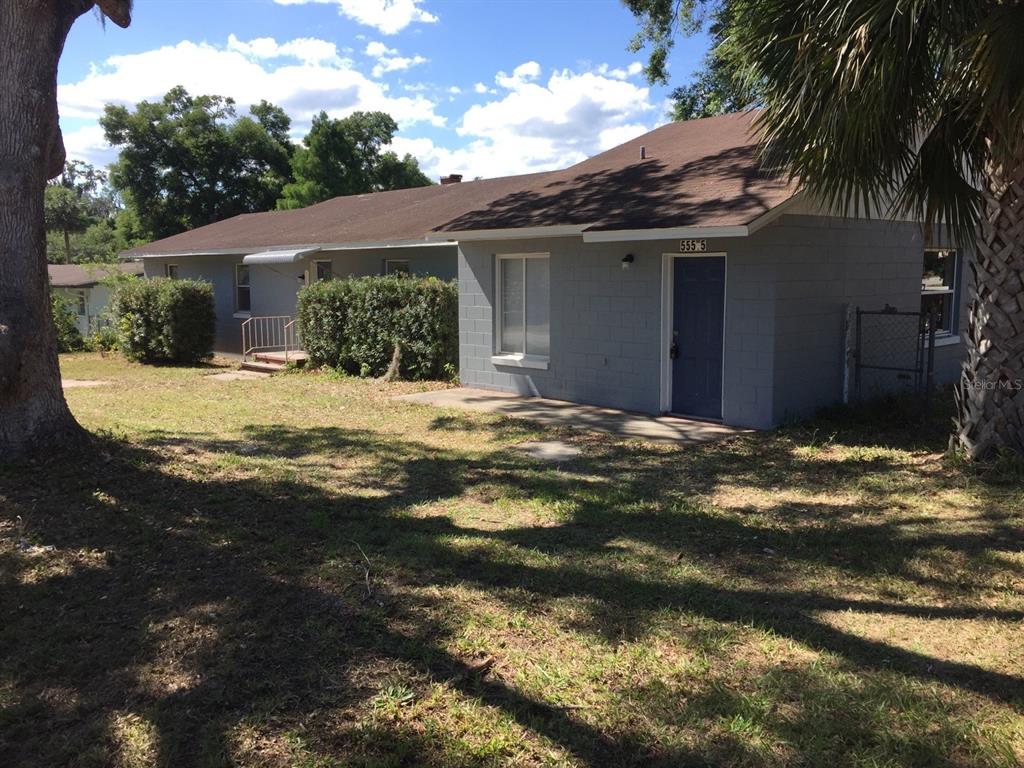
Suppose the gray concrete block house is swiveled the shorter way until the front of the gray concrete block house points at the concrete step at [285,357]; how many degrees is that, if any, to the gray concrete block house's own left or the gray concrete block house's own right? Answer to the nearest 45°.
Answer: approximately 90° to the gray concrete block house's own right

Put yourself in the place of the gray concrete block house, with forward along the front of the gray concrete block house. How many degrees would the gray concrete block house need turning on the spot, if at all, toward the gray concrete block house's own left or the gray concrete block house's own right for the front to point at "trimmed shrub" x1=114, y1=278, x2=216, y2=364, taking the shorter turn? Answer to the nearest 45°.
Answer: approximately 90° to the gray concrete block house's own right

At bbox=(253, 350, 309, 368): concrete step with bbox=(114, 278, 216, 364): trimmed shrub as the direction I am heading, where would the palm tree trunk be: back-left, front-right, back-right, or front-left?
back-left

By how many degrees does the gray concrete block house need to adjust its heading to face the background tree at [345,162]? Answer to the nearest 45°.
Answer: approximately 135° to its right

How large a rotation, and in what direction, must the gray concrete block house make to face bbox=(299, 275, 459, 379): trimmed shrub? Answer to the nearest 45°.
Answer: approximately 90° to its right

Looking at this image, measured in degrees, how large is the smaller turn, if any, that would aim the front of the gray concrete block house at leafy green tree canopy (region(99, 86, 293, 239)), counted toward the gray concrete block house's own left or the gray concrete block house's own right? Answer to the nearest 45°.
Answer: approximately 90° to the gray concrete block house's own right

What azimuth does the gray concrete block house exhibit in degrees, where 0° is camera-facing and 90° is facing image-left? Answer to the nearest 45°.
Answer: approximately 45°

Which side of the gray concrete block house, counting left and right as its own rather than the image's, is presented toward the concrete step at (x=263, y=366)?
right

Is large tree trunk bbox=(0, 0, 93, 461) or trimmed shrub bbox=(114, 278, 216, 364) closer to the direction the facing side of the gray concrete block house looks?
the large tree trunk

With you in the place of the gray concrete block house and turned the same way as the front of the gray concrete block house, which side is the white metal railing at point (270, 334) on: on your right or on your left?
on your right
